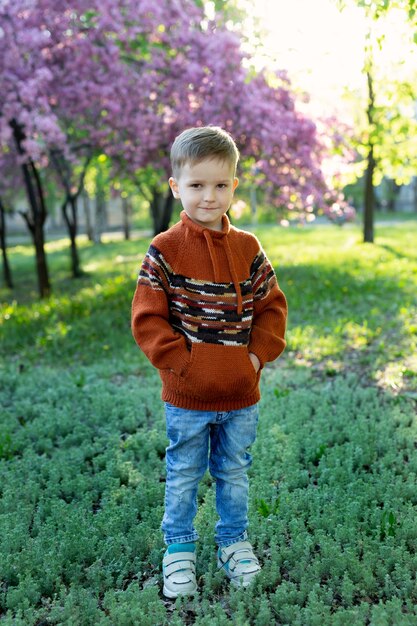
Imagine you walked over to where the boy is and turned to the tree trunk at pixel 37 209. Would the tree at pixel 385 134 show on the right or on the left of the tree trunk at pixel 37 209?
right

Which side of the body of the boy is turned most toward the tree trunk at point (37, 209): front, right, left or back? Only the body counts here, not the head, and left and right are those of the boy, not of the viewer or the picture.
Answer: back

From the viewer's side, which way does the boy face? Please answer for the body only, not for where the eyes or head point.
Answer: toward the camera

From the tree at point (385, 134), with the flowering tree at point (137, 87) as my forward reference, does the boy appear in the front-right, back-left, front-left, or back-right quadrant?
front-left

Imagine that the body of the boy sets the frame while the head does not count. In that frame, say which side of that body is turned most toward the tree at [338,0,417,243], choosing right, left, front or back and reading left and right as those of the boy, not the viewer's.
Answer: back

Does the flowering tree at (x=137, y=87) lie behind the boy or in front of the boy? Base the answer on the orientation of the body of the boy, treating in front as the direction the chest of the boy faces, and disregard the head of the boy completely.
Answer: behind

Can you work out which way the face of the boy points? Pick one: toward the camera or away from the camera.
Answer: toward the camera
